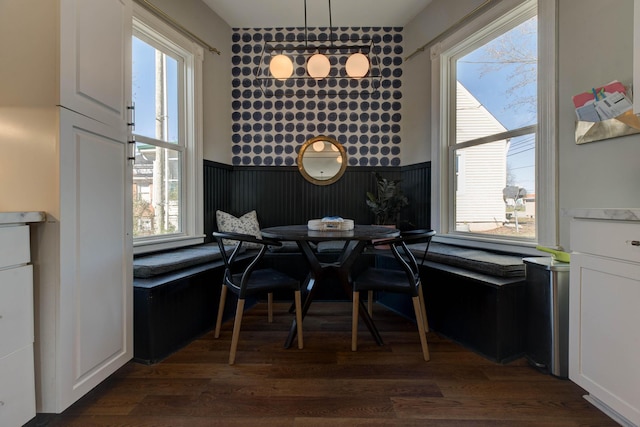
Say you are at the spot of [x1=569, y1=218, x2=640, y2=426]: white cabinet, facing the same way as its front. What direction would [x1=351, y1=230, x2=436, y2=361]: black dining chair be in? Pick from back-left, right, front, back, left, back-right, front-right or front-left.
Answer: front-right

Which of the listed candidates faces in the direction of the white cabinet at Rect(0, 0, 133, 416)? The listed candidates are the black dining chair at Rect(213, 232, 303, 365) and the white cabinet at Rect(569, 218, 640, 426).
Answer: the white cabinet at Rect(569, 218, 640, 426)

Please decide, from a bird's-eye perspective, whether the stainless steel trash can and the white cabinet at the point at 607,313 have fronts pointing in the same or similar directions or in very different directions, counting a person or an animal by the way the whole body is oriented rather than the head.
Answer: same or similar directions

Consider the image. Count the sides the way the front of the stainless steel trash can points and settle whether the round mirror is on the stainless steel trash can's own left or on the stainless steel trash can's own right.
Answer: on the stainless steel trash can's own right

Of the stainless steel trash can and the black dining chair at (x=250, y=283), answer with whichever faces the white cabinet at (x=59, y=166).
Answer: the stainless steel trash can

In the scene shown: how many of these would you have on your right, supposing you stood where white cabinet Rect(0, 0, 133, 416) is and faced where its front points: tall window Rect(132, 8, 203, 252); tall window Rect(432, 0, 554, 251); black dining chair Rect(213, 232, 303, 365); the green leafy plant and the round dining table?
0

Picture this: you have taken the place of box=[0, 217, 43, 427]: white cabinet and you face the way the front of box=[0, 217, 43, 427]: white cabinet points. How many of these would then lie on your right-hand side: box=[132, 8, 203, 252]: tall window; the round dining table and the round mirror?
0

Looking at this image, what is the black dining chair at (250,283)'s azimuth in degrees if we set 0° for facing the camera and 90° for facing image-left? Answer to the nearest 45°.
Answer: approximately 225°

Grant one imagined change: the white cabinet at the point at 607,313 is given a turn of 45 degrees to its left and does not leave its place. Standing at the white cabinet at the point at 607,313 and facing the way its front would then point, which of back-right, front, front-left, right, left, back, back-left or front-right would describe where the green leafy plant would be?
back-right

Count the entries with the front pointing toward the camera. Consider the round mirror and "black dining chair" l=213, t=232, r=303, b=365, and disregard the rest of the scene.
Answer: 1

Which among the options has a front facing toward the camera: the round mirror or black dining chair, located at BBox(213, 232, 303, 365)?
the round mirror

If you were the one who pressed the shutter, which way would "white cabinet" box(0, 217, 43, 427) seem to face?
facing the viewer and to the right of the viewer

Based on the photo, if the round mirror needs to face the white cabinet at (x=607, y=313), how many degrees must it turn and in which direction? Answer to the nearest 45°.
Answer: approximately 45° to its left

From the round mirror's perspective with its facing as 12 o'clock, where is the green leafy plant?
The green leafy plant is roughly at 10 o'clock from the round mirror.

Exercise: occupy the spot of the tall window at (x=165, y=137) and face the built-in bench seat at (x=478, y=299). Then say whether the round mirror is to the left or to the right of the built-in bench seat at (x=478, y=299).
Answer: left

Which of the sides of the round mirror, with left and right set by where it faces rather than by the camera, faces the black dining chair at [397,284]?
front

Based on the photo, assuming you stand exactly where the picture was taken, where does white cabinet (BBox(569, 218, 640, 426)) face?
facing the viewer and to the left of the viewer

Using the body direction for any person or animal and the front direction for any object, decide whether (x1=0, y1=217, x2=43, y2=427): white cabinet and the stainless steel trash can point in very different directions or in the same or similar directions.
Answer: very different directions

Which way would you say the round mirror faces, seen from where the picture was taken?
facing the viewer

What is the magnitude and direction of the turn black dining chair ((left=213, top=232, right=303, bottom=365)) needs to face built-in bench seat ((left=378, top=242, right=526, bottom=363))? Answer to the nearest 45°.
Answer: approximately 45° to its right

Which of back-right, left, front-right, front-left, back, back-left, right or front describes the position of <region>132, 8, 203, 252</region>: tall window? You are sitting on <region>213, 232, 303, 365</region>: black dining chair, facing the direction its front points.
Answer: left

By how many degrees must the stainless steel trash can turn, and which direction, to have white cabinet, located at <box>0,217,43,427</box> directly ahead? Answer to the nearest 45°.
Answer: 0° — it already faces it
